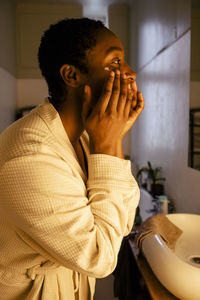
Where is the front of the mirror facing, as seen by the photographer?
facing the viewer and to the left of the viewer
